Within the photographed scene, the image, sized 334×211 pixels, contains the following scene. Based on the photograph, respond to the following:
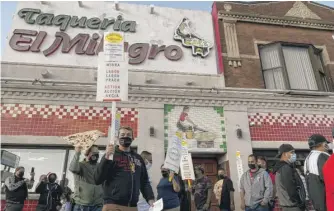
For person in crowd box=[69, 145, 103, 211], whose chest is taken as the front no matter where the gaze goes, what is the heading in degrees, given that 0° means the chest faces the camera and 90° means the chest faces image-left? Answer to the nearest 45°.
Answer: approximately 0°

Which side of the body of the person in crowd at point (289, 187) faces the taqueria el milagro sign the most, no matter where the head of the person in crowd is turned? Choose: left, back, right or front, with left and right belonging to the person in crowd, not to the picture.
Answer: back

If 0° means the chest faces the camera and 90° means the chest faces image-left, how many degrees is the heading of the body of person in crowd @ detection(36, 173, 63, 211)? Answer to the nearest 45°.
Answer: approximately 0°

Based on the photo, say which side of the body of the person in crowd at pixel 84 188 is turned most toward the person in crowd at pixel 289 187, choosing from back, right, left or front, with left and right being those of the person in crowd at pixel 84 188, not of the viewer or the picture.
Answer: left

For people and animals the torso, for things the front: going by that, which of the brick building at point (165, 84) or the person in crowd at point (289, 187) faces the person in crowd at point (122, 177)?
the brick building
